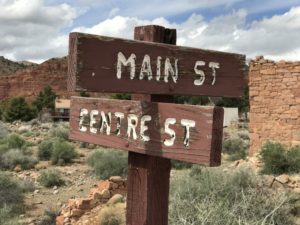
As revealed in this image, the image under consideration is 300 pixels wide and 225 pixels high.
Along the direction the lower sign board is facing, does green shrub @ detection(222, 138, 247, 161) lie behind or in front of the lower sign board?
behind

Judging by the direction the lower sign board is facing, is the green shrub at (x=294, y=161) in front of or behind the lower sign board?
behind

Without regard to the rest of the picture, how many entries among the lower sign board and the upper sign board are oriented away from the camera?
0

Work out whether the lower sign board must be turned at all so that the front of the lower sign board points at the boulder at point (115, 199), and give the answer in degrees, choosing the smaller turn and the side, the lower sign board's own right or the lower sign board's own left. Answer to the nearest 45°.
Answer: approximately 135° to the lower sign board's own right

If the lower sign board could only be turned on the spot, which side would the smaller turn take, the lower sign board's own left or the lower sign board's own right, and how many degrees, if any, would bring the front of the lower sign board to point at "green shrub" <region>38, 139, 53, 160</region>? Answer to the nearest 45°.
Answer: approximately 135° to the lower sign board's own right

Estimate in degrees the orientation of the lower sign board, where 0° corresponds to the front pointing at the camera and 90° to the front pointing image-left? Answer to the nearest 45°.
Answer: approximately 45°
